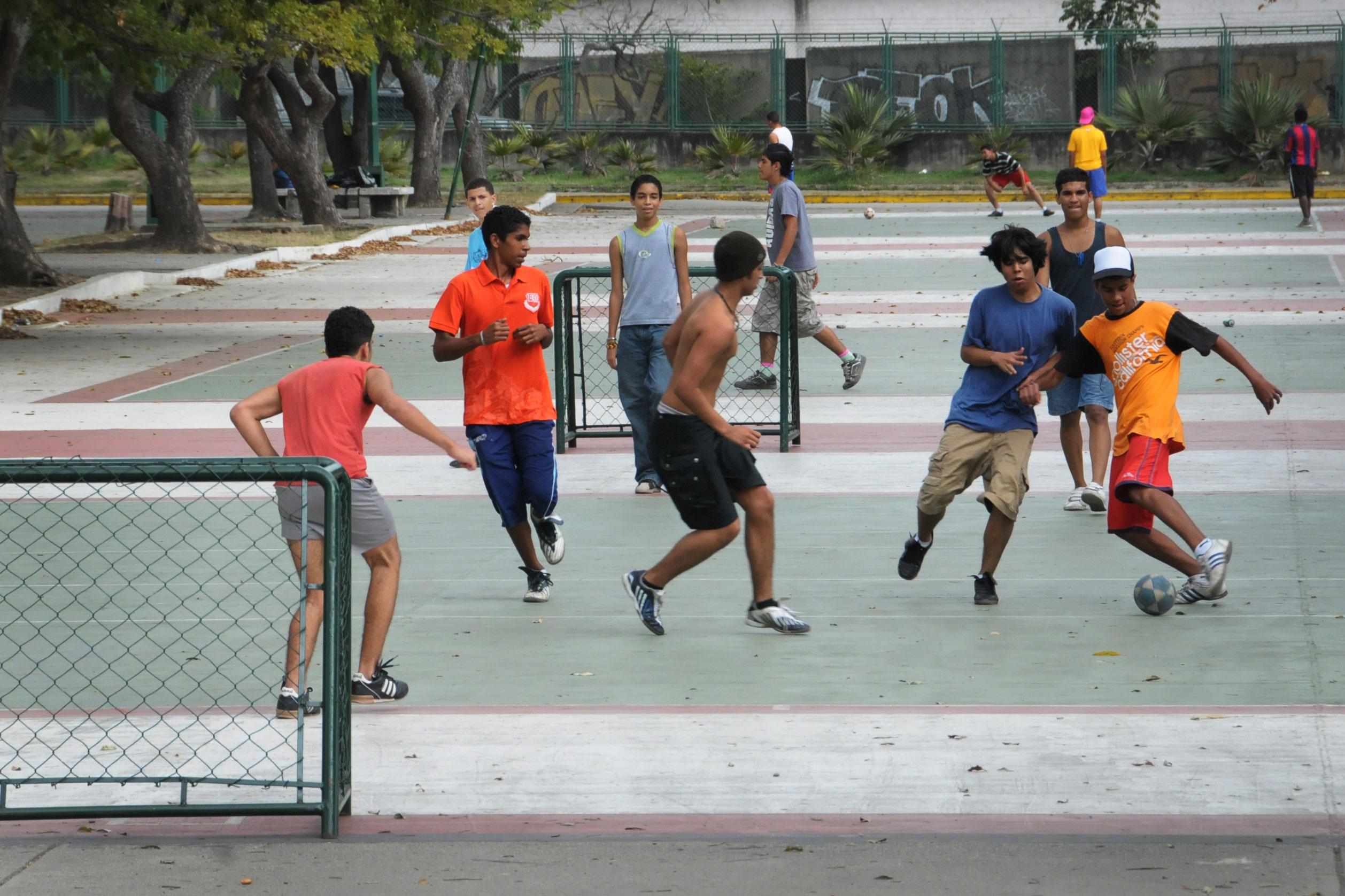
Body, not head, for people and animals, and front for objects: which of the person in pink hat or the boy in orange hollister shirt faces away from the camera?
the person in pink hat

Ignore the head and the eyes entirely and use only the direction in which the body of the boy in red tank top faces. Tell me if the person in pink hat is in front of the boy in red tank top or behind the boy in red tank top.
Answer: in front

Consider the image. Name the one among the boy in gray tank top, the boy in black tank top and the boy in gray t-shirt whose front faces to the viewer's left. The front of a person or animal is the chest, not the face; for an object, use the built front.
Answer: the boy in gray t-shirt

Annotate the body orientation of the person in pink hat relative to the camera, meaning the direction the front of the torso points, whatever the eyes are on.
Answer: away from the camera

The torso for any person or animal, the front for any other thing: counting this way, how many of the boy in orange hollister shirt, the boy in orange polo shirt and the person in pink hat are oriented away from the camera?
1

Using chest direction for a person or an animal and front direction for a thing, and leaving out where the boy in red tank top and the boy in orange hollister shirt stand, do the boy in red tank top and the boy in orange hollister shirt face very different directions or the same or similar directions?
very different directions

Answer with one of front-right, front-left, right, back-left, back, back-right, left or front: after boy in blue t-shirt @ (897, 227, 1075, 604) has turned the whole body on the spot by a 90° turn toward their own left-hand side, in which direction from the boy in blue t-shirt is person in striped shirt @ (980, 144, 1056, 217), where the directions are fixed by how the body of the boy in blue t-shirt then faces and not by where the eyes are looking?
left

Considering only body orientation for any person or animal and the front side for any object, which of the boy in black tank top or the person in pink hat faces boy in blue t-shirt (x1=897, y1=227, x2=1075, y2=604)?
the boy in black tank top

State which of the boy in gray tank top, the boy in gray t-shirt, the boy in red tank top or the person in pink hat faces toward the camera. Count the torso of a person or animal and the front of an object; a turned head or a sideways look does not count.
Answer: the boy in gray tank top

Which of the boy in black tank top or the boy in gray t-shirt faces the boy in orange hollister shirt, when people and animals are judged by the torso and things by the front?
the boy in black tank top

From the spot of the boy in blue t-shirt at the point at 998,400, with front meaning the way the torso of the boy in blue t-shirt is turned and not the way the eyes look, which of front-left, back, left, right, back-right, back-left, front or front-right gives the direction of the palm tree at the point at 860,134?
back
